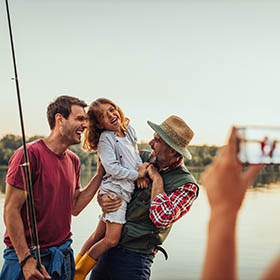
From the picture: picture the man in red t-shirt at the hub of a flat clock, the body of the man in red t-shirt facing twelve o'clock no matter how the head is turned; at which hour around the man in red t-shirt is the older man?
The older man is roughly at 10 o'clock from the man in red t-shirt.

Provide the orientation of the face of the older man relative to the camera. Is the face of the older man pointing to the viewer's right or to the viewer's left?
to the viewer's left

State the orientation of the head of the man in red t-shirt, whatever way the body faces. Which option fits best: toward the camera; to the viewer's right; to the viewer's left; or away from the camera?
to the viewer's right

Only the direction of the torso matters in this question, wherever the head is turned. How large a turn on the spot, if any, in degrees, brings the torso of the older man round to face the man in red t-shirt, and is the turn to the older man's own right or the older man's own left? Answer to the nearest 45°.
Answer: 0° — they already face them

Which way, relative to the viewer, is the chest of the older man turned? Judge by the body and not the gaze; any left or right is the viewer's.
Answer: facing to the left of the viewer

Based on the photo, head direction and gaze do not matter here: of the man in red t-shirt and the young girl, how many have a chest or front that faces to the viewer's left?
0

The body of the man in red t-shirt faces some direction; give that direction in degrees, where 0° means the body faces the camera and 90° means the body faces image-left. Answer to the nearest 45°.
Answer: approximately 315°
